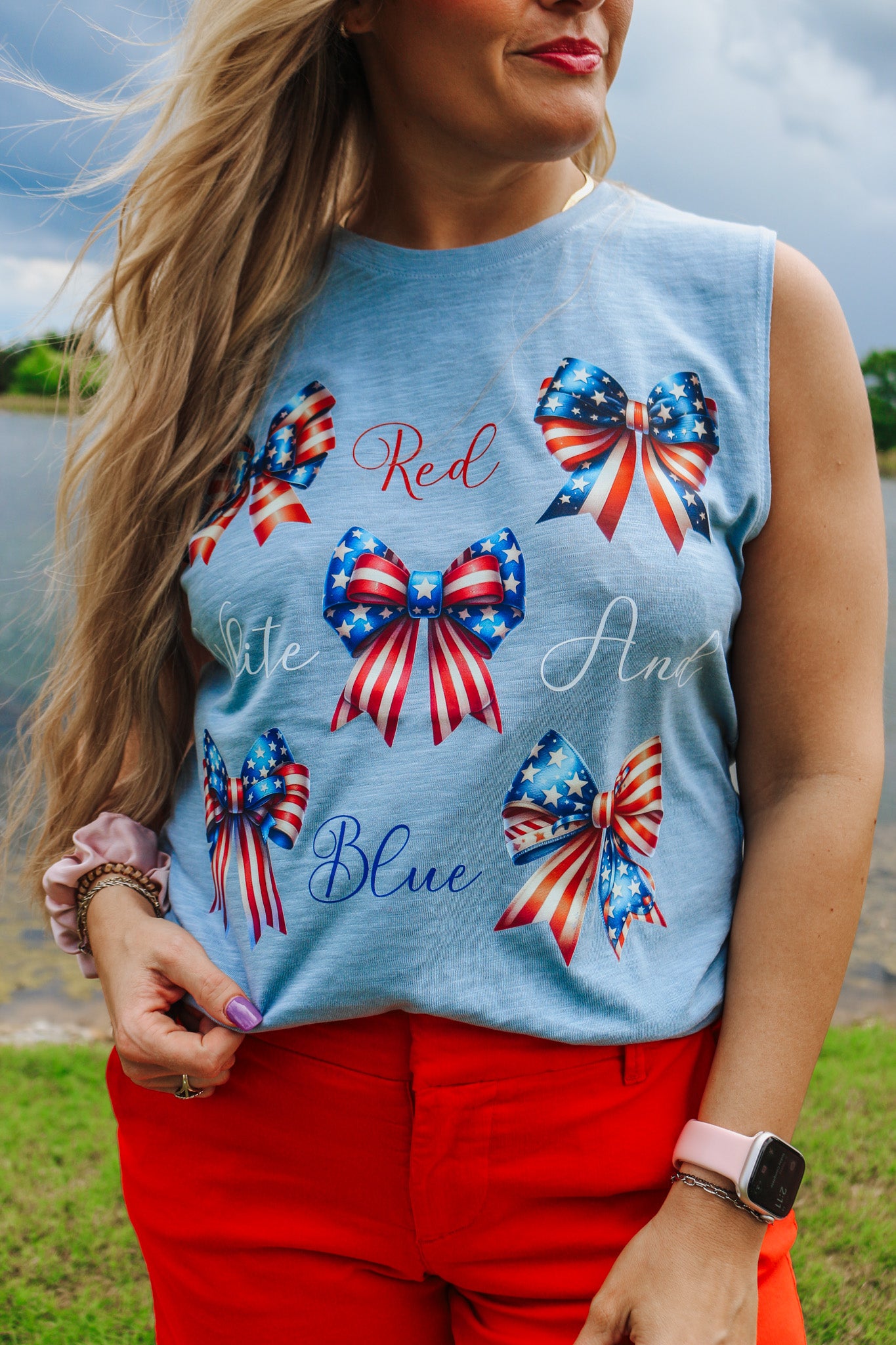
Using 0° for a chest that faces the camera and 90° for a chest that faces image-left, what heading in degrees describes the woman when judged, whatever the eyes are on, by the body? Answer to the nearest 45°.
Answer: approximately 0°
